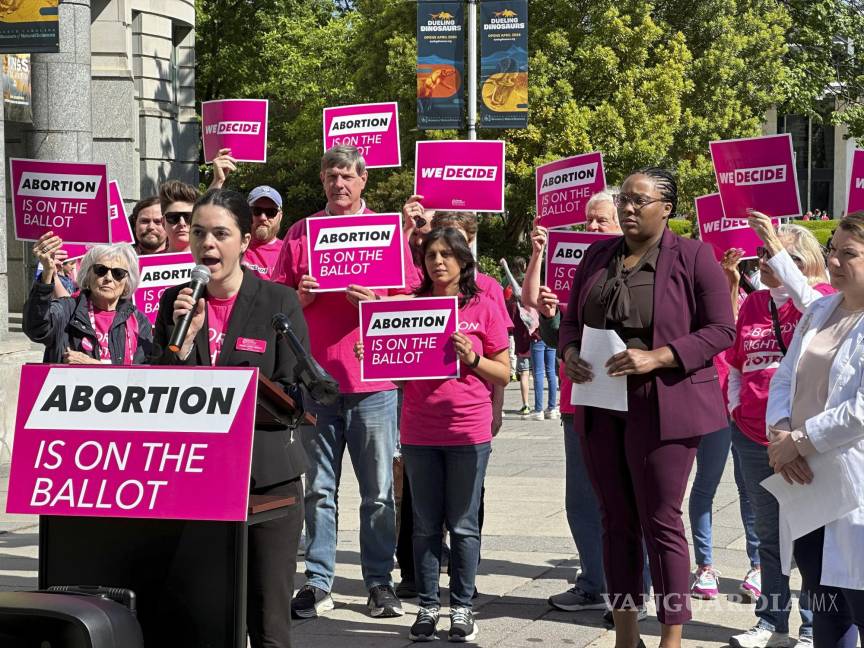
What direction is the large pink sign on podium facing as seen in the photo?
toward the camera

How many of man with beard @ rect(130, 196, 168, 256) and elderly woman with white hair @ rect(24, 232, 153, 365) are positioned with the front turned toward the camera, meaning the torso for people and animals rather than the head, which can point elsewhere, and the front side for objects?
2

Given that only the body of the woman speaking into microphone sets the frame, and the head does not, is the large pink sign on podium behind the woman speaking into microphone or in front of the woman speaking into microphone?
in front

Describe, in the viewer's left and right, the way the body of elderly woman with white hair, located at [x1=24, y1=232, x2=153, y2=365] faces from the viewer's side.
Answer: facing the viewer

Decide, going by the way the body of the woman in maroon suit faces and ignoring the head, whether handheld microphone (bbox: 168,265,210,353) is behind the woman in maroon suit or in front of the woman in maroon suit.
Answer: in front

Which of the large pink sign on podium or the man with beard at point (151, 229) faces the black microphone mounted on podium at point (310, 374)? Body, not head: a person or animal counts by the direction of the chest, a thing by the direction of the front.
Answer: the man with beard

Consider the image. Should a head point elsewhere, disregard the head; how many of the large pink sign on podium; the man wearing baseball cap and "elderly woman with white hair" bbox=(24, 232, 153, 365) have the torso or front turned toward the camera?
3

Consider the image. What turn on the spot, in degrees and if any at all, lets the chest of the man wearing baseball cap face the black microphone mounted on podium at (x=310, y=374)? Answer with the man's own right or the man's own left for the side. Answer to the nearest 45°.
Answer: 0° — they already face it

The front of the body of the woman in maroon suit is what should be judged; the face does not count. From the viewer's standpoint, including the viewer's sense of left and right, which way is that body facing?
facing the viewer and to the left of the viewer

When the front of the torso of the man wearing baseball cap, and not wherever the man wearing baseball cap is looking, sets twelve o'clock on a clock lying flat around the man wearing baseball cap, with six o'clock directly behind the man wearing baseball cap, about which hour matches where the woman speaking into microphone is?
The woman speaking into microphone is roughly at 12 o'clock from the man wearing baseball cap.

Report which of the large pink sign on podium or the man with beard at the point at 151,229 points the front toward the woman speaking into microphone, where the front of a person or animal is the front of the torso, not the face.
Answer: the man with beard
